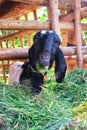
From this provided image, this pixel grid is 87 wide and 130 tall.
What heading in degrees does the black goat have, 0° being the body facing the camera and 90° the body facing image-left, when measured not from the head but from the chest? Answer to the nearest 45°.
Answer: approximately 0°
